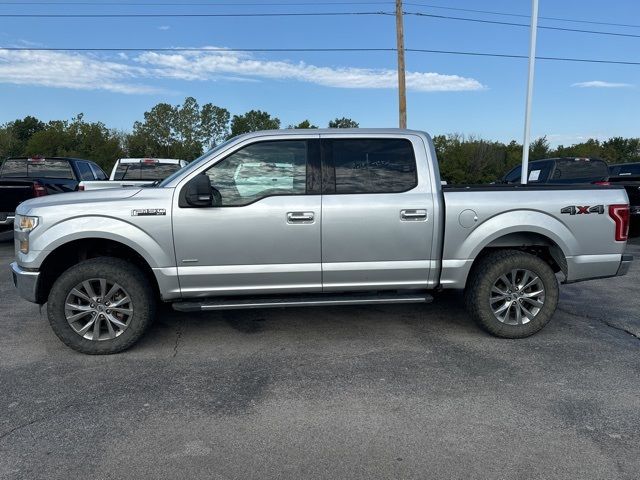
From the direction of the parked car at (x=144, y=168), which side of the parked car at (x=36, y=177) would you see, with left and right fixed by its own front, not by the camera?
right

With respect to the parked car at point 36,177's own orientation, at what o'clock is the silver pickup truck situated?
The silver pickup truck is roughly at 4 o'clock from the parked car.

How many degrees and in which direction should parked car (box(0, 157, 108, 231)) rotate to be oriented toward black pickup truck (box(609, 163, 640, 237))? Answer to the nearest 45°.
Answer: approximately 90° to its right

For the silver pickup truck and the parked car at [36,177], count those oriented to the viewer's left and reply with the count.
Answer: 1

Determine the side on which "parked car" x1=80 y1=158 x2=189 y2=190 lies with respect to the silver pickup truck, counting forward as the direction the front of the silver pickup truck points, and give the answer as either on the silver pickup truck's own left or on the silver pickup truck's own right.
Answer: on the silver pickup truck's own right

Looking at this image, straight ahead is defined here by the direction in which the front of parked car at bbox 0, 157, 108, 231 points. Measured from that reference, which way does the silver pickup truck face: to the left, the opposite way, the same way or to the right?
to the left

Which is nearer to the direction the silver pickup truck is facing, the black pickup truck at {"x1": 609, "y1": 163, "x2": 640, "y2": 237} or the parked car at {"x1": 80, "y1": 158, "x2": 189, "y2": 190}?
the parked car

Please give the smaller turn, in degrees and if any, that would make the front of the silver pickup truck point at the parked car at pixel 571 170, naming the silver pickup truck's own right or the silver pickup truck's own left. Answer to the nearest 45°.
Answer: approximately 135° to the silver pickup truck's own right

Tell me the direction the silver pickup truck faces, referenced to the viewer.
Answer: facing to the left of the viewer

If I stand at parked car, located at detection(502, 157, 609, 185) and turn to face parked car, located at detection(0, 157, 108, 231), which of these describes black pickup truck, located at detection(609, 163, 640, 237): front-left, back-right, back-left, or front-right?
back-left

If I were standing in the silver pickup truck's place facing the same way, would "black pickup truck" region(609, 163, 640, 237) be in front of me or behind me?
behind

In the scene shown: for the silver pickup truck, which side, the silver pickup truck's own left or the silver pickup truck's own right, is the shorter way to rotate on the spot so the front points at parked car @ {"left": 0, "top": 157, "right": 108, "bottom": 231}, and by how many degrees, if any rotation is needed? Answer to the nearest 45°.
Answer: approximately 45° to the silver pickup truck's own right

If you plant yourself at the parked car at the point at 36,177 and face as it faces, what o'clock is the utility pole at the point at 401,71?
The utility pole is roughly at 1 o'clock from the parked car.

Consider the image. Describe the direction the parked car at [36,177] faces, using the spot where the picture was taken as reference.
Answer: facing away from the viewer and to the right of the viewer
